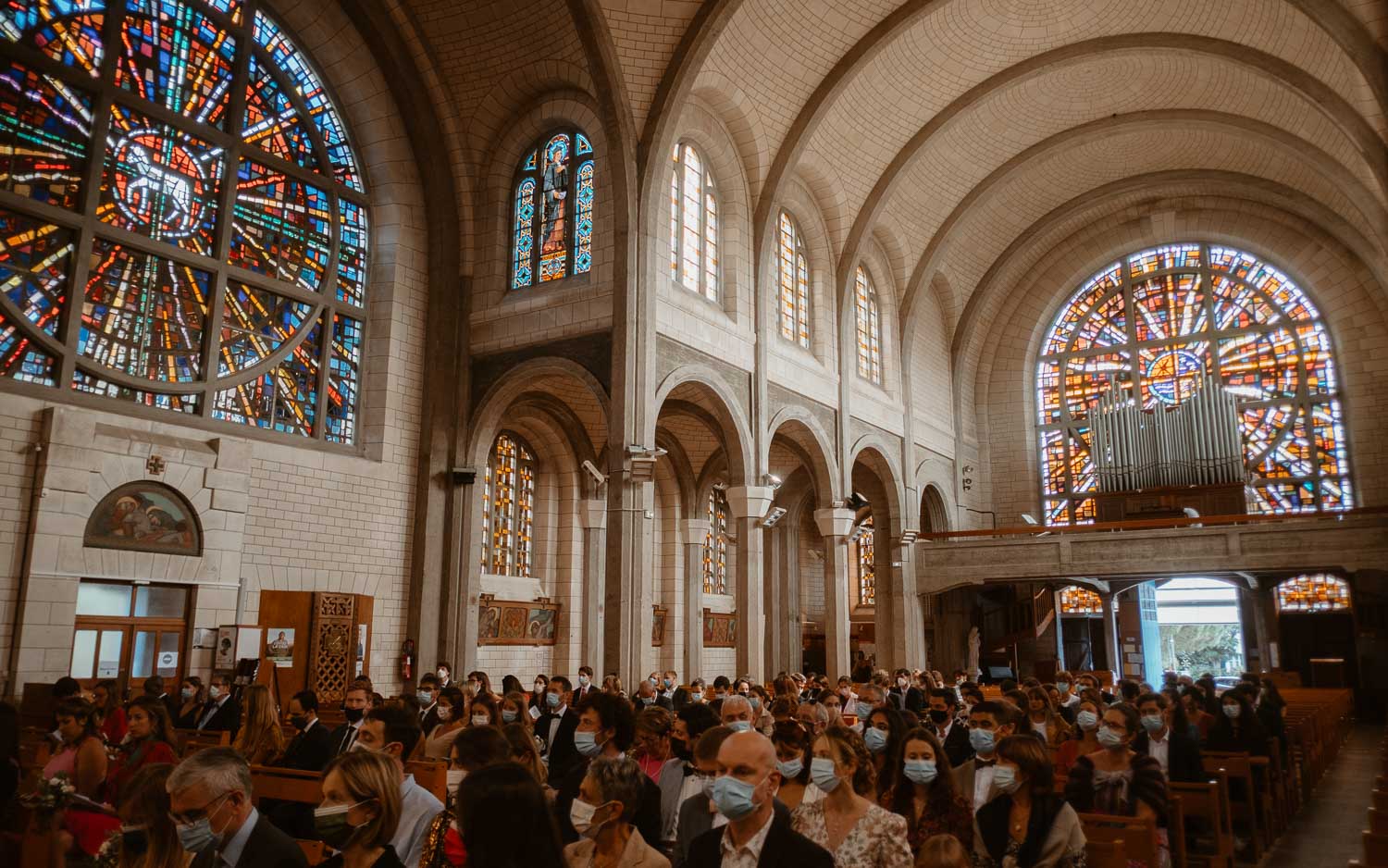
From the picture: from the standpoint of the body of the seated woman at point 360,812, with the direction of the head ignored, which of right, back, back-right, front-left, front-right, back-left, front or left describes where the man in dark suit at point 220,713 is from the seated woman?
back-right

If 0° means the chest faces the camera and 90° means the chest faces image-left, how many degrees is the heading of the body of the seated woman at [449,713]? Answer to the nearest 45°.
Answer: approximately 45°

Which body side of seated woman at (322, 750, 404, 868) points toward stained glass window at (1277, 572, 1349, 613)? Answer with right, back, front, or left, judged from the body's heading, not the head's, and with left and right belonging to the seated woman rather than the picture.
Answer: back

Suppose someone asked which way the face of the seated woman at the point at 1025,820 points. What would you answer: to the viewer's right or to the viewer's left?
to the viewer's left

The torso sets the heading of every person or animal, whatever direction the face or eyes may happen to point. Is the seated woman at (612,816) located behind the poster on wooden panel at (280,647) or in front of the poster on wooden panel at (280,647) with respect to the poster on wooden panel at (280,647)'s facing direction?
in front

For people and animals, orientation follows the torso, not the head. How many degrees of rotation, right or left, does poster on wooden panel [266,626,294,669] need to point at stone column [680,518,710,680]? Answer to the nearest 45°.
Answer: approximately 135° to its left

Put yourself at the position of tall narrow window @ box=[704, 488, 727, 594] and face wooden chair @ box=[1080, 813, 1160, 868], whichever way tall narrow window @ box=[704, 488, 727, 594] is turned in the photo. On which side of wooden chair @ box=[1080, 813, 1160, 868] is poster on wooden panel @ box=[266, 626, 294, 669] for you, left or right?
right

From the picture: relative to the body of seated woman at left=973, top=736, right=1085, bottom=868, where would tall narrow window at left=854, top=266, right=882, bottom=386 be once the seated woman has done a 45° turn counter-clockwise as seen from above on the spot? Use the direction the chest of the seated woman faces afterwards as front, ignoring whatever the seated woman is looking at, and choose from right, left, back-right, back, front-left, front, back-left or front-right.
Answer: back

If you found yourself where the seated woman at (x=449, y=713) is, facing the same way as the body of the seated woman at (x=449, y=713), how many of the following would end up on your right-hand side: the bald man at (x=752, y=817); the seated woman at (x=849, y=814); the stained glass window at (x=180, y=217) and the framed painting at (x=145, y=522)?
2

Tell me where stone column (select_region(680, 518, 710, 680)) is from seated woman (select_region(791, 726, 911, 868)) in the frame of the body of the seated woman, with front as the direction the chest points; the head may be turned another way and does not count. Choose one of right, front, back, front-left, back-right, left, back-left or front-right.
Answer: back-right

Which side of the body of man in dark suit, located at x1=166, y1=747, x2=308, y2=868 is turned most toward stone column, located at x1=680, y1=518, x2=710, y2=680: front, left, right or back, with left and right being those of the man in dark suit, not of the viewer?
back
